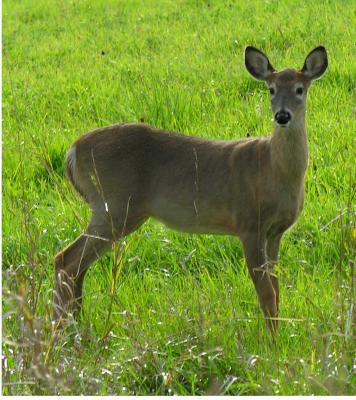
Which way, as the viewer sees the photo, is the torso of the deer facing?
to the viewer's right
